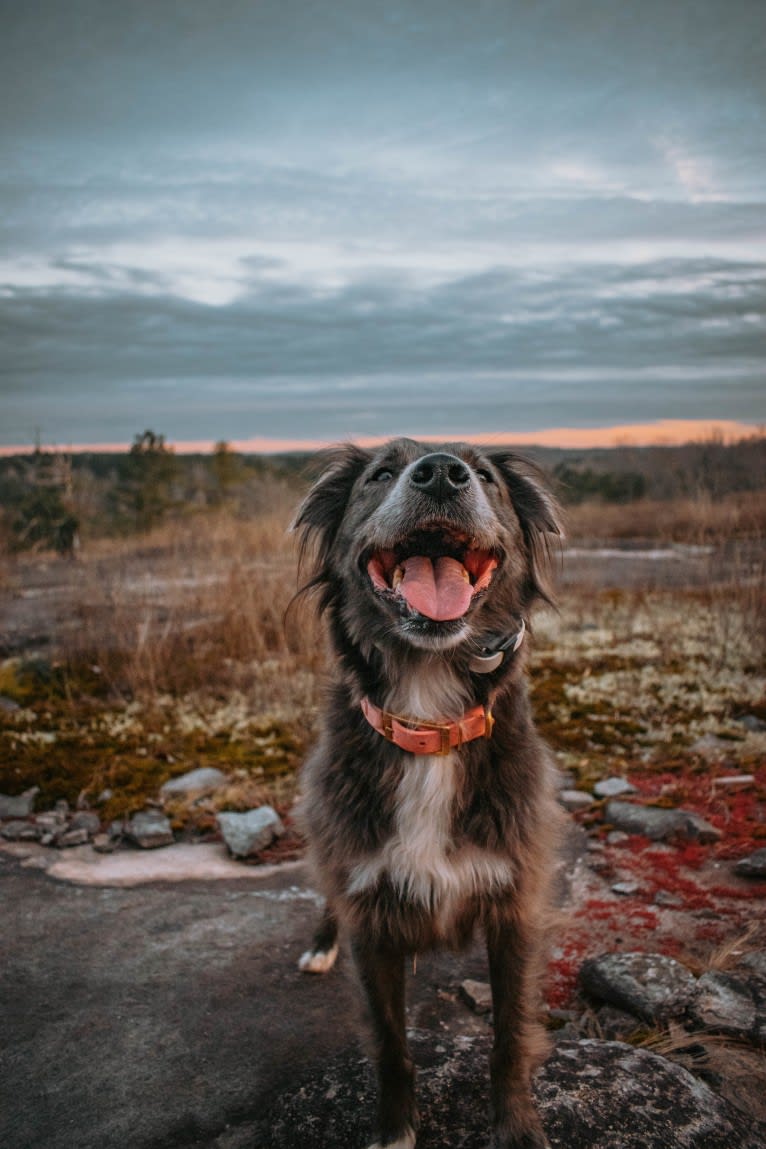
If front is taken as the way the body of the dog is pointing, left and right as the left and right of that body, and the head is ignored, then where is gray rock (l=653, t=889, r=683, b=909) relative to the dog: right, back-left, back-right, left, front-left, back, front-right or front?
back-left

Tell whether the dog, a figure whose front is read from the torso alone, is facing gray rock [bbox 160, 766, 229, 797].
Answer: no

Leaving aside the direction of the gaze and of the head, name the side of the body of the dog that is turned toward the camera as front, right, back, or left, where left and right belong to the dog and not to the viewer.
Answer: front

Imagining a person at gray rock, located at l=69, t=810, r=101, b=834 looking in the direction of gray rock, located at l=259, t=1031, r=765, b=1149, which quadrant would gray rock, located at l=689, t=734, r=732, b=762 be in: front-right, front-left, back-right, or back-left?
front-left

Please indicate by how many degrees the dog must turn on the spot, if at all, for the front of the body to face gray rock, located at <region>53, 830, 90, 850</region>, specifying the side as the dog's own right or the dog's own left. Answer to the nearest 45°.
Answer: approximately 135° to the dog's own right

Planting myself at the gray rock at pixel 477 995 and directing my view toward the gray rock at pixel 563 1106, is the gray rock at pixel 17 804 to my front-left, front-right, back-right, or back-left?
back-right

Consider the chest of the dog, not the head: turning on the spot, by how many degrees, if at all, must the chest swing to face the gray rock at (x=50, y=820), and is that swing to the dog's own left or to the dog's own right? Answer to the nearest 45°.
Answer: approximately 135° to the dog's own right

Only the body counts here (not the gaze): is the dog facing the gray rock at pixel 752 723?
no

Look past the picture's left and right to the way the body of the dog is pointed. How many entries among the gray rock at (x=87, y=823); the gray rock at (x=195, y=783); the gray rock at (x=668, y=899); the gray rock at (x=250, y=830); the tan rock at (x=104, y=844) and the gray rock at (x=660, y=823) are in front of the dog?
0

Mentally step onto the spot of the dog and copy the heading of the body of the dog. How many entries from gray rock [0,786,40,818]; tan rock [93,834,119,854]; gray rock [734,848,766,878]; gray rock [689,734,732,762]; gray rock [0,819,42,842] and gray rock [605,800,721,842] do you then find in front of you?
0

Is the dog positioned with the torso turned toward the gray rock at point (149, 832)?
no

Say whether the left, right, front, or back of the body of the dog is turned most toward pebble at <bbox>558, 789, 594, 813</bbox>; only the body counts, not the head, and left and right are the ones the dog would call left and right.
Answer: back

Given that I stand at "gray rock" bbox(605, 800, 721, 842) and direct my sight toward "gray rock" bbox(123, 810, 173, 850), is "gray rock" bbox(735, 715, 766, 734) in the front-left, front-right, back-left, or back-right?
back-right

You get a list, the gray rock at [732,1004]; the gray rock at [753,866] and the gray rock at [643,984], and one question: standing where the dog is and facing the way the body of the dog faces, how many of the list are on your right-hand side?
0
